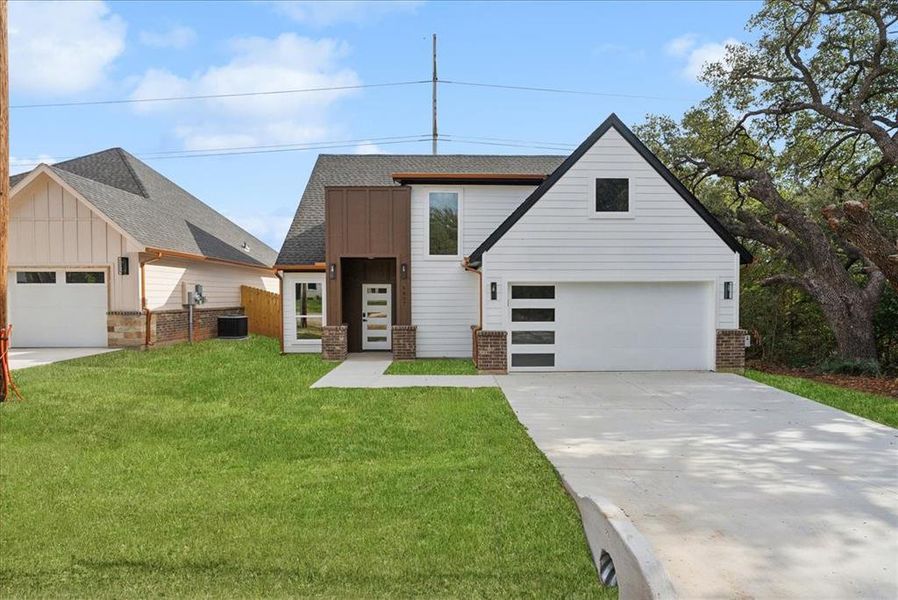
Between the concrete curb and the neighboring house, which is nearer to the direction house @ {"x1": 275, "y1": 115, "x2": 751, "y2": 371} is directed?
the concrete curb

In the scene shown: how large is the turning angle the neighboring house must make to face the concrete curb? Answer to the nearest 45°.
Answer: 0° — it already faces it

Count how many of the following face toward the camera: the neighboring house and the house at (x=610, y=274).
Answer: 2

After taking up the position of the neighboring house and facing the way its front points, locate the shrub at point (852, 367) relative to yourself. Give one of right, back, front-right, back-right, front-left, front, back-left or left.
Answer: front-left

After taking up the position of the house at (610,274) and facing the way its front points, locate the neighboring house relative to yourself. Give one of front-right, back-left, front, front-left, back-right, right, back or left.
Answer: right

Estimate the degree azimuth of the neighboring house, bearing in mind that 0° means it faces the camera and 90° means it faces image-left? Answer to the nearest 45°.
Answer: approximately 0°

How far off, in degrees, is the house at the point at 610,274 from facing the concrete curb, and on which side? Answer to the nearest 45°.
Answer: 0° — it already faces it

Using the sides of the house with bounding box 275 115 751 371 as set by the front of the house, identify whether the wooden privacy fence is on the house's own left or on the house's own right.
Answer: on the house's own right

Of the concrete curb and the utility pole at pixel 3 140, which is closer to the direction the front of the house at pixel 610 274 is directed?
the concrete curb

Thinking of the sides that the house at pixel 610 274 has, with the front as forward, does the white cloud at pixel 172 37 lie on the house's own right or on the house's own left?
on the house's own right

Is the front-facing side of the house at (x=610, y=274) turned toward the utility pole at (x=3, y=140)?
no

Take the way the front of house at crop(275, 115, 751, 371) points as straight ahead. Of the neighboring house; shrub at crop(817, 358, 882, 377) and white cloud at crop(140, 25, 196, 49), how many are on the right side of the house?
2

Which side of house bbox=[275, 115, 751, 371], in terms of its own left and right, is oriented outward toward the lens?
front
